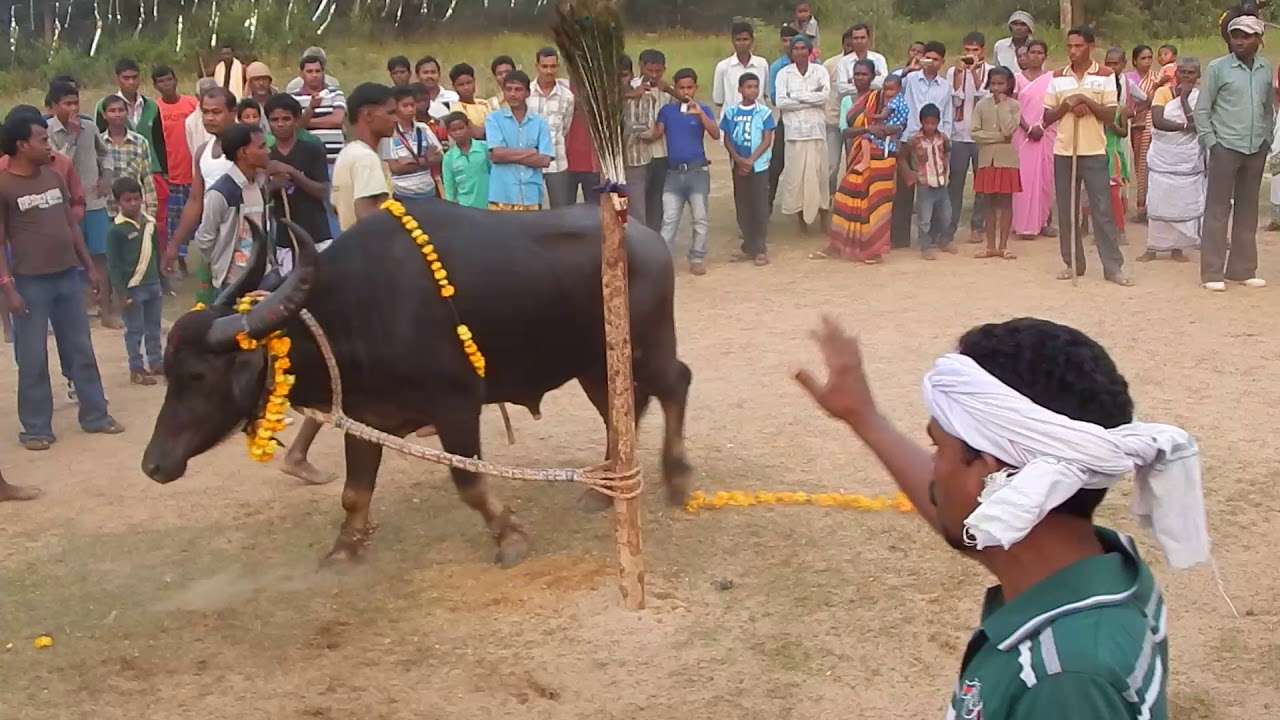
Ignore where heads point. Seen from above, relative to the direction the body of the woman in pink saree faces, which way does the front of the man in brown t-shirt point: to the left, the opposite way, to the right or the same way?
to the left

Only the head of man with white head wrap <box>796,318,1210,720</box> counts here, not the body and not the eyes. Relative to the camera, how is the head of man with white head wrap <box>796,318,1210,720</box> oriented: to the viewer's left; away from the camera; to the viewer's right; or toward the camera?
to the viewer's left

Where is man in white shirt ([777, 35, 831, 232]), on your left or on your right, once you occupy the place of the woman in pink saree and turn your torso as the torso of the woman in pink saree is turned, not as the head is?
on your right

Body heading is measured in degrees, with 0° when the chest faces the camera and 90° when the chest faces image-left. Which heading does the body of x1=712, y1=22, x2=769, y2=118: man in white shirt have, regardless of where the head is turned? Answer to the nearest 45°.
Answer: approximately 0°

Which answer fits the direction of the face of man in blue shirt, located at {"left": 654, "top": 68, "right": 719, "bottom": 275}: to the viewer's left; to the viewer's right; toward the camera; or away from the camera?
toward the camera

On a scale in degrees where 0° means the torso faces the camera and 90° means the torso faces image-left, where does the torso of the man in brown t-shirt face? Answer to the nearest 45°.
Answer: approximately 315°

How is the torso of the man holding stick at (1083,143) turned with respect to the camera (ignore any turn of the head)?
toward the camera

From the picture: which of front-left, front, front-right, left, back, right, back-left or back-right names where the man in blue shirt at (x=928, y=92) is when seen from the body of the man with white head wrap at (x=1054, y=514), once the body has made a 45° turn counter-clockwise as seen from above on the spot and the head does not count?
back-right

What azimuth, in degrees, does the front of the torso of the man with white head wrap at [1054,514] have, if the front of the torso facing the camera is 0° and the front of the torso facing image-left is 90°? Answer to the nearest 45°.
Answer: approximately 90°

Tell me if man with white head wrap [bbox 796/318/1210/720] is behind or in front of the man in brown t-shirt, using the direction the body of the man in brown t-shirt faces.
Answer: in front

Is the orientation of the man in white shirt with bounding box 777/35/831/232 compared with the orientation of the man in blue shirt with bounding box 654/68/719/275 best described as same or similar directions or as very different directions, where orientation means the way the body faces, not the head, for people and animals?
same or similar directions

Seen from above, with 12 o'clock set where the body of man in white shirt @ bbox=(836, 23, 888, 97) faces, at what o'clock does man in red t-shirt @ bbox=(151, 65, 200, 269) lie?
The man in red t-shirt is roughly at 2 o'clock from the man in white shirt.

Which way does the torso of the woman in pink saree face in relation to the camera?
toward the camera

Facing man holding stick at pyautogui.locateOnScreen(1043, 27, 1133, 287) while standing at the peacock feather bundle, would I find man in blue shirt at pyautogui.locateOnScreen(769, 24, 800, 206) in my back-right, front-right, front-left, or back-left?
front-left

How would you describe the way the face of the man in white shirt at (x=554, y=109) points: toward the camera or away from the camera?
toward the camera

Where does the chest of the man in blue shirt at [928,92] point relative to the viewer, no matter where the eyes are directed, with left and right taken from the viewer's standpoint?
facing the viewer
